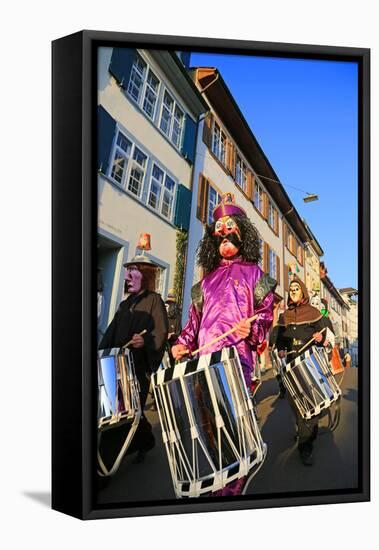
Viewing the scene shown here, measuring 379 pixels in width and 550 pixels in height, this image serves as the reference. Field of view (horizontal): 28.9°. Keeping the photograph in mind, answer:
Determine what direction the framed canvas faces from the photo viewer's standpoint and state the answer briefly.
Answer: facing the viewer and to the right of the viewer
